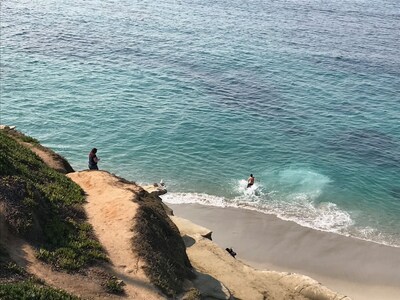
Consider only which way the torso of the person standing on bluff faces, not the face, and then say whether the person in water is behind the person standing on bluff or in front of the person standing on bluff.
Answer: in front

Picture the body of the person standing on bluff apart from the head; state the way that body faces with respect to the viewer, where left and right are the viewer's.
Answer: facing away from the viewer and to the right of the viewer
